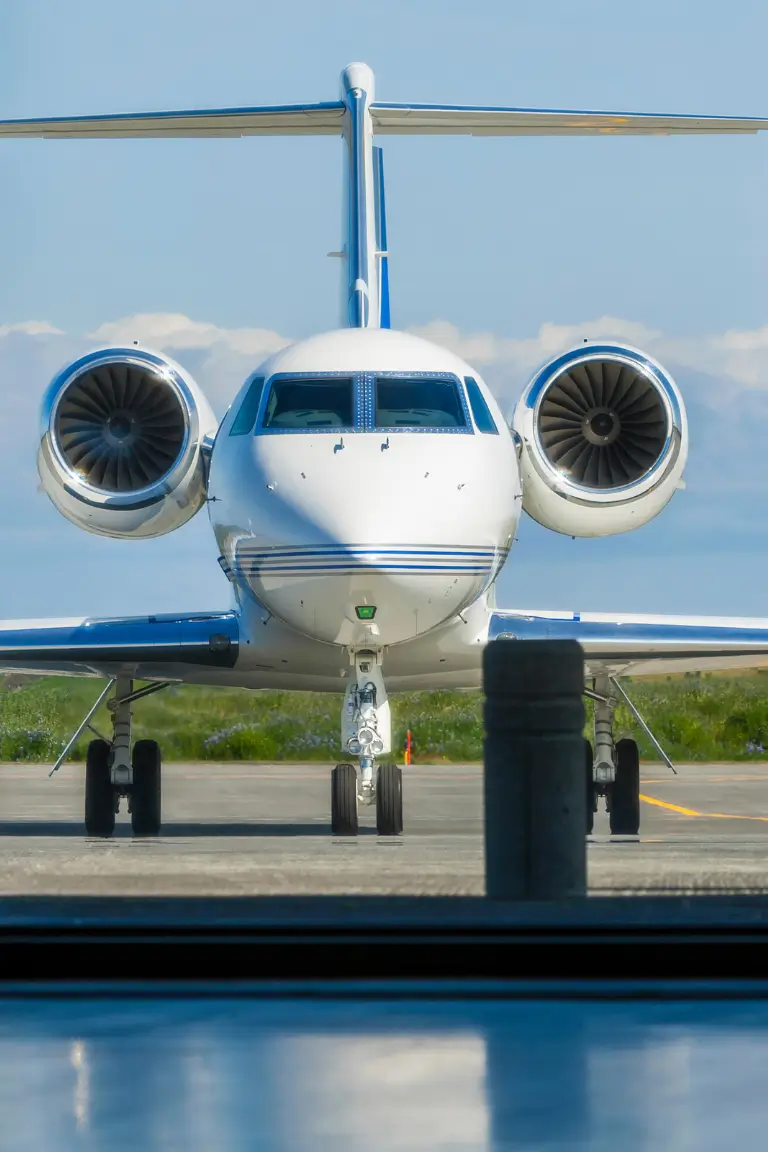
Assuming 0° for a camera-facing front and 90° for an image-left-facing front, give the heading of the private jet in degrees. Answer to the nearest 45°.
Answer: approximately 0°

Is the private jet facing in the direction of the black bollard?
yes
